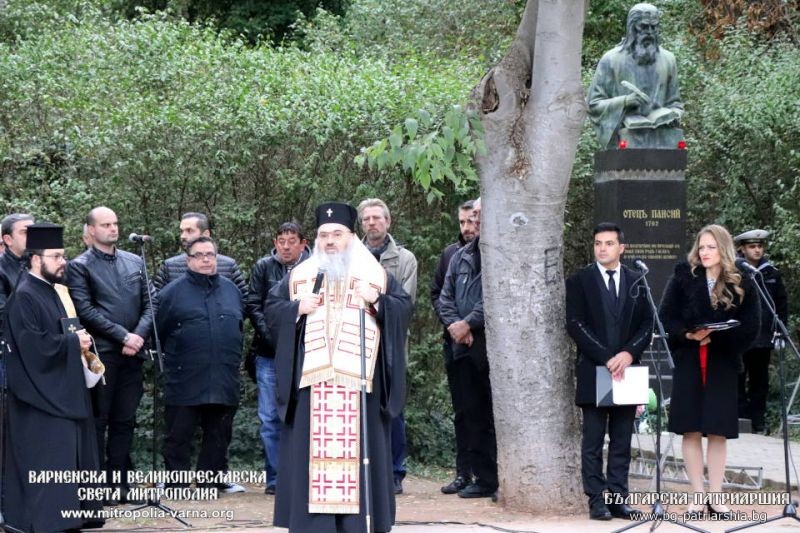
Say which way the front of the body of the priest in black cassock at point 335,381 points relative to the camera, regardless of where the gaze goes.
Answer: toward the camera

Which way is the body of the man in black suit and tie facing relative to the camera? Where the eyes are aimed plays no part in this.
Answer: toward the camera

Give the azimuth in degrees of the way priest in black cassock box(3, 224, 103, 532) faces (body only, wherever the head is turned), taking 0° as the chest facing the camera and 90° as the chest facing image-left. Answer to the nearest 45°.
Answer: approximately 270°

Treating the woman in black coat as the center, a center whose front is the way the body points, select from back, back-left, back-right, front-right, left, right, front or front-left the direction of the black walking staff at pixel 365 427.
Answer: front-right

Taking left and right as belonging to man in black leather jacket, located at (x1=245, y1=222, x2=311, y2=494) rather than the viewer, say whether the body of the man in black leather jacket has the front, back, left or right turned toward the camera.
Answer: front

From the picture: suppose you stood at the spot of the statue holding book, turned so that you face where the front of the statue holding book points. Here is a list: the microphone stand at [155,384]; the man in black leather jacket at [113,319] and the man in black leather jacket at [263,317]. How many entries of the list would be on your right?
3
